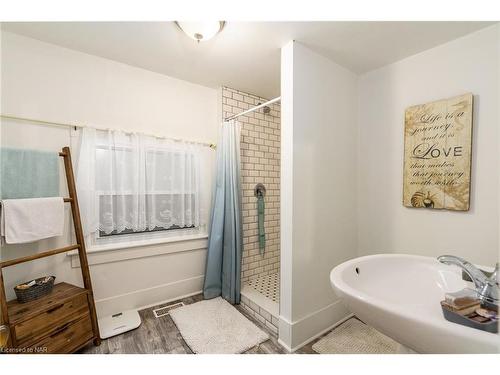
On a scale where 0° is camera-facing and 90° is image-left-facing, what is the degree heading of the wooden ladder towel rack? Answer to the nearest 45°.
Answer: approximately 315°

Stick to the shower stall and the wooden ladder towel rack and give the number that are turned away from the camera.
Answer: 0

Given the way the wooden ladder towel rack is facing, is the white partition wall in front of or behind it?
in front

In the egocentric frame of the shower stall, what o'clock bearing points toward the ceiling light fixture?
The ceiling light fixture is roughly at 11 o'clock from the shower stall.

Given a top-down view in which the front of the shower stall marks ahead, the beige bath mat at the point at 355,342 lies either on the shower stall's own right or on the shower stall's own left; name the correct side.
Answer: on the shower stall's own left

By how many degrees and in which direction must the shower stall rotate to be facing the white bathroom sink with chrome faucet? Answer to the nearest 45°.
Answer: approximately 45° to its left

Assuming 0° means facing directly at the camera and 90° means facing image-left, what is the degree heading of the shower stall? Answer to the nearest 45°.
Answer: approximately 45°
